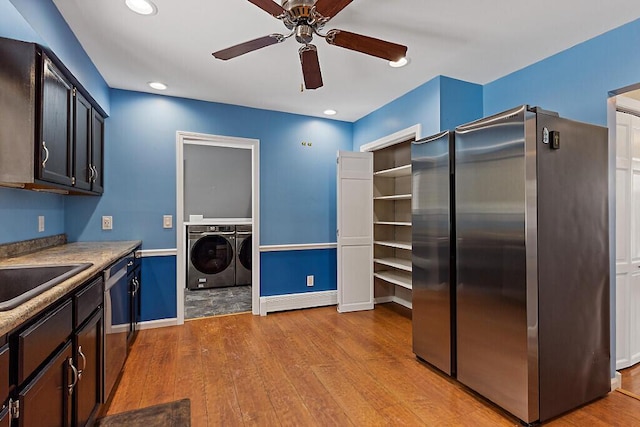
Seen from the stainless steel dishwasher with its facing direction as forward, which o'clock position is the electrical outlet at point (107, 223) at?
The electrical outlet is roughly at 9 o'clock from the stainless steel dishwasher.

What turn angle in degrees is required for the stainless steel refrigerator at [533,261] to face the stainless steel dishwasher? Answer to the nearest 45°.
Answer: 0° — it already faces it

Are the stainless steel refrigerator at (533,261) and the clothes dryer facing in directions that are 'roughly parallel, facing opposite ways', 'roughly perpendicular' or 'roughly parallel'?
roughly perpendicular

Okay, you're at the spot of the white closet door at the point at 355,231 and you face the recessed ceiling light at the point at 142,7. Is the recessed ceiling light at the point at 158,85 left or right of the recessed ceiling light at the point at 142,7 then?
right

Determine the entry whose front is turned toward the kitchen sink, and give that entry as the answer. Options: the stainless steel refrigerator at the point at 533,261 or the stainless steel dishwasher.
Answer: the stainless steel refrigerator

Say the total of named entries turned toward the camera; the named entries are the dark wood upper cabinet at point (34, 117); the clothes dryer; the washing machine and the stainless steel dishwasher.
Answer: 2

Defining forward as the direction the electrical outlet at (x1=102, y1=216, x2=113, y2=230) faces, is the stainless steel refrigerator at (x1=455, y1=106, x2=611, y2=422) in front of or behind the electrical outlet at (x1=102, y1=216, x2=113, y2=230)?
in front

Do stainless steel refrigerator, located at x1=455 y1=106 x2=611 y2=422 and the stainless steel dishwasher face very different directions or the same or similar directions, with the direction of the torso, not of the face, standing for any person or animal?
very different directions

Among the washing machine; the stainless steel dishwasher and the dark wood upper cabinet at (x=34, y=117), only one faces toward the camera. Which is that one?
the washing machine

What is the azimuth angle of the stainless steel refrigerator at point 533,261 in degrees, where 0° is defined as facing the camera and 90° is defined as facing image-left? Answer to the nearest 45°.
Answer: approximately 45°

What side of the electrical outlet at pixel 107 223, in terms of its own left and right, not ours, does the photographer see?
front

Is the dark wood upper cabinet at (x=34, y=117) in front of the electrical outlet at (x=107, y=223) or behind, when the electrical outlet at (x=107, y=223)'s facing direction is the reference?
in front

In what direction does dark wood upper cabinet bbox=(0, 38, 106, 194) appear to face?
to the viewer's right

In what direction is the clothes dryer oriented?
toward the camera
